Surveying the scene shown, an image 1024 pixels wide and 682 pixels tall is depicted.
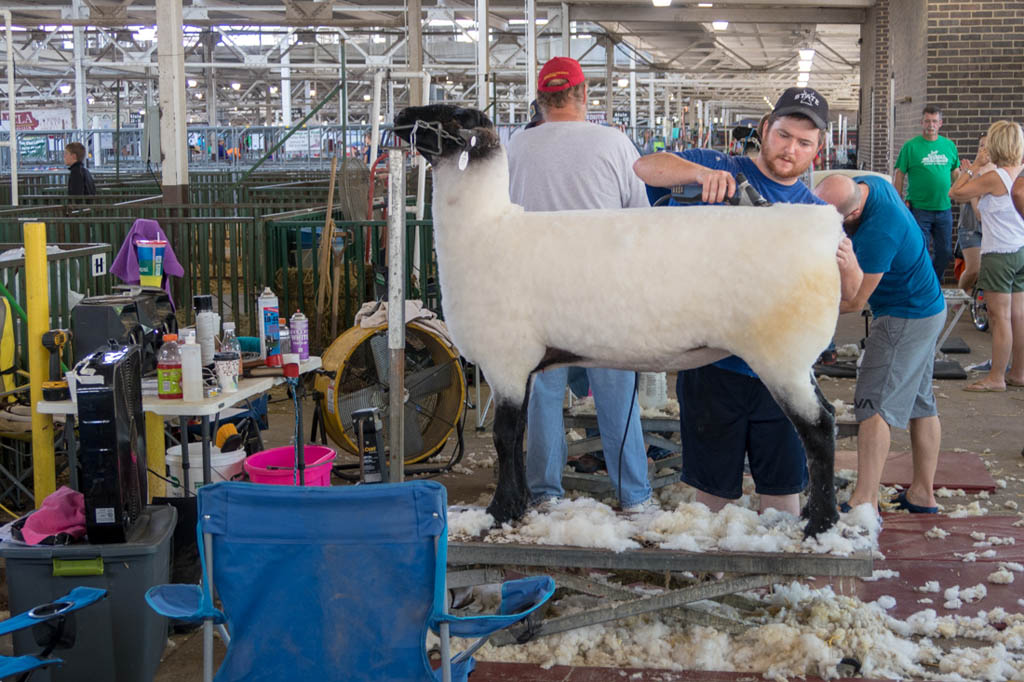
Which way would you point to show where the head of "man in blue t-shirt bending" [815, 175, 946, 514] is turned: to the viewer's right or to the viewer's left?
to the viewer's left

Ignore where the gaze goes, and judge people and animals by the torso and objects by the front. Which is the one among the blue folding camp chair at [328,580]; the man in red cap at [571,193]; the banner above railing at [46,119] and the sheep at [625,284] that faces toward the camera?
the banner above railing

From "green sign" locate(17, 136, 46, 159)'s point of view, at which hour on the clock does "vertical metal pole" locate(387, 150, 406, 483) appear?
The vertical metal pole is roughly at 12 o'clock from the green sign.

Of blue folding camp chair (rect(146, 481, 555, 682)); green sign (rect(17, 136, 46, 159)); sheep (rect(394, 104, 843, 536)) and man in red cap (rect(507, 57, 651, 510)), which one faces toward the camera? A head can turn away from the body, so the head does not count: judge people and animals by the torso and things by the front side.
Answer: the green sign

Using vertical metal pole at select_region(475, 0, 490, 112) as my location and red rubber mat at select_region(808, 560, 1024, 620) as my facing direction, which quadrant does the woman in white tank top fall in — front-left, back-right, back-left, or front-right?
front-left

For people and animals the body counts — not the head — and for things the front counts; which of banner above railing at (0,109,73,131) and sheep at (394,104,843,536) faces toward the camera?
the banner above railing

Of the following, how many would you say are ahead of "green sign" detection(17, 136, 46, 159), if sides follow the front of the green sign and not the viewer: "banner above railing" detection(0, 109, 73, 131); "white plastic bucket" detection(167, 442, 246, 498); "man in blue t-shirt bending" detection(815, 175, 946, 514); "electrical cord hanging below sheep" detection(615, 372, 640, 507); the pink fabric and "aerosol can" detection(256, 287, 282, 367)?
5

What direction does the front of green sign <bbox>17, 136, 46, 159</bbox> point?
toward the camera

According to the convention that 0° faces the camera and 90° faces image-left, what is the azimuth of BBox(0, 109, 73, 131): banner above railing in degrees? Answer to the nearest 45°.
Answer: approximately 0°

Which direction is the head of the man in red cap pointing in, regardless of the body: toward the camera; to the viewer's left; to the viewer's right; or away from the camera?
away from the camera

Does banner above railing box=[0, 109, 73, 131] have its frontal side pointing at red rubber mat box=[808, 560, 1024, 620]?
yes

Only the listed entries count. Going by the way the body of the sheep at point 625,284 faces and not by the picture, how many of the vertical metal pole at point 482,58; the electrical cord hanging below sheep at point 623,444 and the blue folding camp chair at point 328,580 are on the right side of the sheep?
2

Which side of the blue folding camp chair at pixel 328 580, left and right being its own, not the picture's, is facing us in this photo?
back

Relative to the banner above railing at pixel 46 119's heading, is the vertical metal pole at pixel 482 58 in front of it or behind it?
in front

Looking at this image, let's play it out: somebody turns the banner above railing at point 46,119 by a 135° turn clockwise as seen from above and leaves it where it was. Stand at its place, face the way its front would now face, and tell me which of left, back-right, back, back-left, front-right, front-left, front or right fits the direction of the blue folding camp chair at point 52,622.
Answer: back-left
